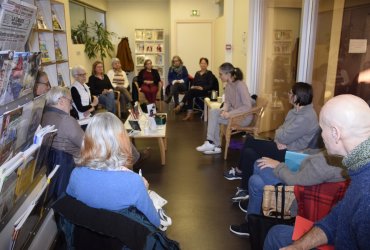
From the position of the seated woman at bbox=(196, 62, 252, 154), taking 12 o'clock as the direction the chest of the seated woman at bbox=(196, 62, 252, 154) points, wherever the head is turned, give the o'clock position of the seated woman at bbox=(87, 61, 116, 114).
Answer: the seated woman at bbox=(87, 61, 116, 114) is roughly at 1 o'clock from the seated woman at bbox=(196, 62, 252, 154).

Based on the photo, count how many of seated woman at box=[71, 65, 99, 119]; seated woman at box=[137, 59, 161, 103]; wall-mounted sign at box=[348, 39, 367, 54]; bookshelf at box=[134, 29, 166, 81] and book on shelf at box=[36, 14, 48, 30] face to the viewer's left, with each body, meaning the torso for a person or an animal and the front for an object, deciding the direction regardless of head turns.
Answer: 0

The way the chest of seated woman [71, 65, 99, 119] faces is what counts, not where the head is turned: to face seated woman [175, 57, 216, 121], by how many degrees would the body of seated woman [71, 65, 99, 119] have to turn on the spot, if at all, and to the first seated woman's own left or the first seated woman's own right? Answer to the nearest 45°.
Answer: approximately 90° to the first seated woman's own left

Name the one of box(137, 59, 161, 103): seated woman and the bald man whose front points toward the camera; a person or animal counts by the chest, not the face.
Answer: the seated woman

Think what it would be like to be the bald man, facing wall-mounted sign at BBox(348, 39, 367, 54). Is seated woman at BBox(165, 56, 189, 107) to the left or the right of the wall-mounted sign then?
left

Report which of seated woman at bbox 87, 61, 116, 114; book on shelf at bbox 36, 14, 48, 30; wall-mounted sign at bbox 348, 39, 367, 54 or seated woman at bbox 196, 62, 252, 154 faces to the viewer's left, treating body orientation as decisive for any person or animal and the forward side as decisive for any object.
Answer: seated woman at bbox 196, 62, 252, 154

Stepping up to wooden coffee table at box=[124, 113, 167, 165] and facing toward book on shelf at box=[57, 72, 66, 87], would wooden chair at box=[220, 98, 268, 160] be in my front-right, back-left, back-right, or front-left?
back-right

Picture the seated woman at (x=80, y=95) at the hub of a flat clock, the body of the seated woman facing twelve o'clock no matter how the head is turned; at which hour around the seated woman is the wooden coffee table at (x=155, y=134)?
The wooden coffee table is roughly at 12 o'clock from the seated woman.

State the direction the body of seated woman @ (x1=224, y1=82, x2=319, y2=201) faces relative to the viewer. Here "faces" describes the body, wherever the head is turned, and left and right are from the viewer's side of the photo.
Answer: facing to the left of the viewer

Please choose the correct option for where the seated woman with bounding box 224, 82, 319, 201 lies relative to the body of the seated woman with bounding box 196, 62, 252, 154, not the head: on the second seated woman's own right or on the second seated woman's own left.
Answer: on the second seated woman's own left

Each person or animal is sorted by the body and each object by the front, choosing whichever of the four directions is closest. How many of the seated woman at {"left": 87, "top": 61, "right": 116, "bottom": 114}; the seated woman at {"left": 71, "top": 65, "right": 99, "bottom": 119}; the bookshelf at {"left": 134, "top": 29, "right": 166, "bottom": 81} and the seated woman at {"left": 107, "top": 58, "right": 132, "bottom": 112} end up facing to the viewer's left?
0

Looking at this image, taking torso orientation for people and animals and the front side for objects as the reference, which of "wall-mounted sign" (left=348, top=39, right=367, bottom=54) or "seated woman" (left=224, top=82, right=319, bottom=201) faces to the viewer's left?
the seated woman

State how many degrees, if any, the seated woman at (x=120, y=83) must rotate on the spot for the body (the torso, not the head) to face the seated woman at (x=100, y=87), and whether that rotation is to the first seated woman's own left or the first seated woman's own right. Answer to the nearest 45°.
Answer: approximately 90° to the first seated woman's own right

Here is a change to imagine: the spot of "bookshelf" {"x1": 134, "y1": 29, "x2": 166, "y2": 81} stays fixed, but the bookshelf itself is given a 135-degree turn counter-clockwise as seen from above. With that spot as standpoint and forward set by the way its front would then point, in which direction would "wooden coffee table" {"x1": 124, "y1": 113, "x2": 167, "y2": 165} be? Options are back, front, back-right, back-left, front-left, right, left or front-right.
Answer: back-right

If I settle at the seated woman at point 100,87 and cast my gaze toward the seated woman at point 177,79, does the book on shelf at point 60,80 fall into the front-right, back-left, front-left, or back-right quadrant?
back-right

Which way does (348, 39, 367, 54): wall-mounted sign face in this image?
toward the camera

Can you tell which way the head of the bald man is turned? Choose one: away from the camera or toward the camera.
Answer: away from the camera

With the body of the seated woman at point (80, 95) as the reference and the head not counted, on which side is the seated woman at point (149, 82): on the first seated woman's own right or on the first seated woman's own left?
on the first seated woman's own left
